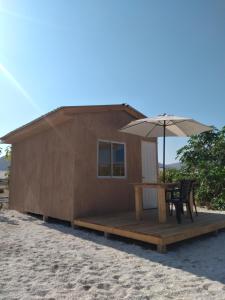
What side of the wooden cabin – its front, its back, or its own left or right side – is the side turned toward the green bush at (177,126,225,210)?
left

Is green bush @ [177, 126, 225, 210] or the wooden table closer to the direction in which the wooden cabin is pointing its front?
the wooden table

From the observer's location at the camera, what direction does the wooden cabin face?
facing the viewer and to the right of the viewer

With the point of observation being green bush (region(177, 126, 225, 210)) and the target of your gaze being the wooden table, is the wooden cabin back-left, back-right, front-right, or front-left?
front-right

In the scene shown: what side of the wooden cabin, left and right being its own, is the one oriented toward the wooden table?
front
